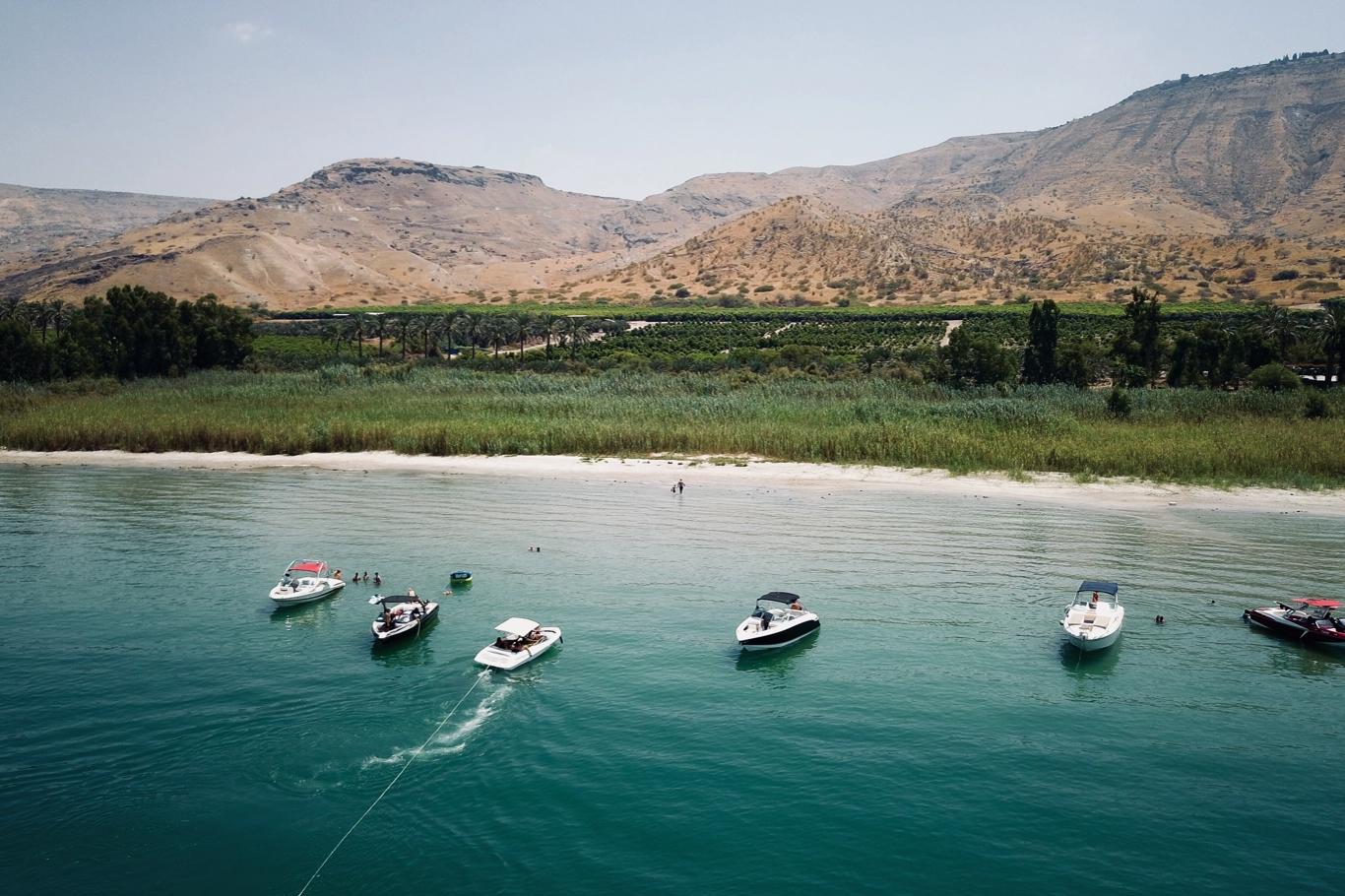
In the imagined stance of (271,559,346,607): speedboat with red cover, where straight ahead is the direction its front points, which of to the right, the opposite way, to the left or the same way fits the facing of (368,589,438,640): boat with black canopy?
the same way

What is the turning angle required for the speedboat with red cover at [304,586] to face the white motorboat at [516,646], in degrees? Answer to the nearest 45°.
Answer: approximately 90° to its left

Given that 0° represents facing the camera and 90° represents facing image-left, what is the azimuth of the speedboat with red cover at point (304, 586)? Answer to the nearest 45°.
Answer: approximately 45°

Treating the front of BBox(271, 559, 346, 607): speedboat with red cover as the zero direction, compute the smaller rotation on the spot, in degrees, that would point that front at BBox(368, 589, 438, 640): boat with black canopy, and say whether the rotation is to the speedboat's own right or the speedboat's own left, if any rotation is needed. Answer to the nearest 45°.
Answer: approximately 90° to the speedboat's own left
